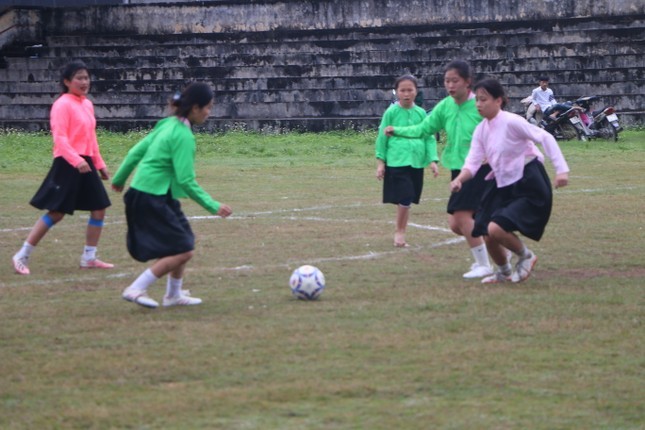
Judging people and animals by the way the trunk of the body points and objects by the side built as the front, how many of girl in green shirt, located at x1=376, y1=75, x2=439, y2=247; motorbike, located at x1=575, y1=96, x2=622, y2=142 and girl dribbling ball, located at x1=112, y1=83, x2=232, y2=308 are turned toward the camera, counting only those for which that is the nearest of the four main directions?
1

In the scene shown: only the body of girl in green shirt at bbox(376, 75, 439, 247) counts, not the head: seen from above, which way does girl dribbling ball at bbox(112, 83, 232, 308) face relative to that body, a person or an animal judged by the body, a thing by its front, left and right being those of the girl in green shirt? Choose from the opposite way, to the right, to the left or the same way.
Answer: to the left

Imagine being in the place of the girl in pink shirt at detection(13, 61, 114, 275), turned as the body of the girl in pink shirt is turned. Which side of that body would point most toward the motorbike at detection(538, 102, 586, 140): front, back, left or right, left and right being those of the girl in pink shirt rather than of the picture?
left

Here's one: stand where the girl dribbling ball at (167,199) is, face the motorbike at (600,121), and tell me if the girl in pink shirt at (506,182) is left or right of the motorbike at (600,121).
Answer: right

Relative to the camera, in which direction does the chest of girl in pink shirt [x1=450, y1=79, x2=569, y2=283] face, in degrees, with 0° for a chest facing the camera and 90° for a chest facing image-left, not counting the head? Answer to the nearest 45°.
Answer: approximately 45°

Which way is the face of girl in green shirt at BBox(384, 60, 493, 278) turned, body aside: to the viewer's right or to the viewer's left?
to the viewer's left

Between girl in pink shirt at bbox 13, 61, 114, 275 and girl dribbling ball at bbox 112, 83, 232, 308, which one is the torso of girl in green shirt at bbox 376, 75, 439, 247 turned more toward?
the girl dribbling ball

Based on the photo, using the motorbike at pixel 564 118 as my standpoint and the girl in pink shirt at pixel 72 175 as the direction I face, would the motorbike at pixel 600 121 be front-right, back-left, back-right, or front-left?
back-left

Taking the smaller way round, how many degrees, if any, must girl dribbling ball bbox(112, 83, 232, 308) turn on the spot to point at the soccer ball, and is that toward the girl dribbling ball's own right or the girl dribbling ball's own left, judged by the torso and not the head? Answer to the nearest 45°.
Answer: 0° — they already face it

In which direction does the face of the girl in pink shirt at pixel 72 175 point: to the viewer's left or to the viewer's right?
to the viewer's right

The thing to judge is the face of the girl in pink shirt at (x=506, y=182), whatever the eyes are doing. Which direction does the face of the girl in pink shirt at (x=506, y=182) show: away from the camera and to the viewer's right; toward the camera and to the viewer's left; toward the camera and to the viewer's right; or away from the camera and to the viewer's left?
toward the camera and to the viewer's left
